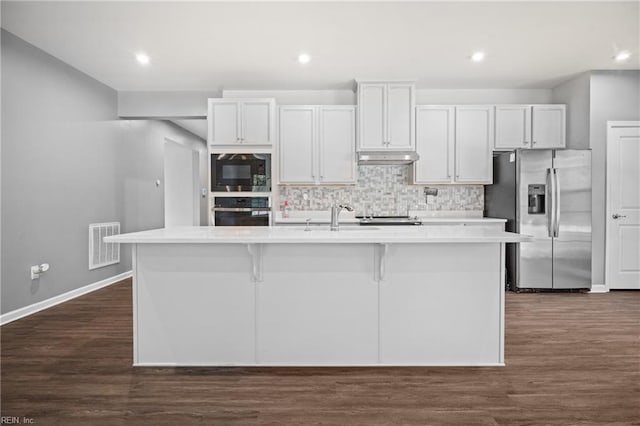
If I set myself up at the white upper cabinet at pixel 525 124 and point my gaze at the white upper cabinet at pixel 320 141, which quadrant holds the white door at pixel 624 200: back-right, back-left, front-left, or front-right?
back-left

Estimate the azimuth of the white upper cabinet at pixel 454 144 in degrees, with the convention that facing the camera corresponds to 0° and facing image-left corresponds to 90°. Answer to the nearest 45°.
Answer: approximately 0°

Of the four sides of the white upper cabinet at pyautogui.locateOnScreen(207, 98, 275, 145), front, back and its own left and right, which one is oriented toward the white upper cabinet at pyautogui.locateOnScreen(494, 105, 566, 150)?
left

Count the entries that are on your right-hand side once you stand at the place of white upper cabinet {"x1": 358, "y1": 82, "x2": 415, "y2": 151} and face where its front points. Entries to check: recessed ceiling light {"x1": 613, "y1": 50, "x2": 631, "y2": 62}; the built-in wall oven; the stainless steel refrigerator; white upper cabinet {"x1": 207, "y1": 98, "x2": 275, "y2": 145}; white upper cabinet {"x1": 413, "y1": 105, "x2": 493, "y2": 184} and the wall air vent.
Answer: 3

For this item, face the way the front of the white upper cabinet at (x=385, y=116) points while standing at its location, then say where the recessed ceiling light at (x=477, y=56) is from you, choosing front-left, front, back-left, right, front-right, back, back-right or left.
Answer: front-left

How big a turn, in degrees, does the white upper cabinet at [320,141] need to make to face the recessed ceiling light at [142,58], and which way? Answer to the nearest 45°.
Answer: approximately 45° to its right
